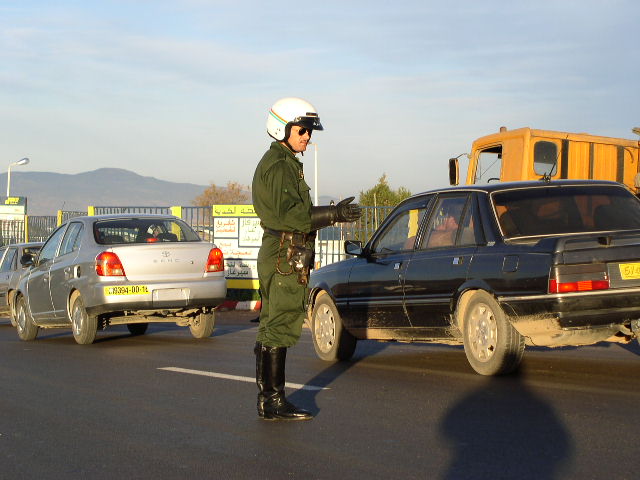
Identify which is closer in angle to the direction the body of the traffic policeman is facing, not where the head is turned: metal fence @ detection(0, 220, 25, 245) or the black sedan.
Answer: the black sedan

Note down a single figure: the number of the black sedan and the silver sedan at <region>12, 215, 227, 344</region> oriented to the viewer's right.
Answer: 0

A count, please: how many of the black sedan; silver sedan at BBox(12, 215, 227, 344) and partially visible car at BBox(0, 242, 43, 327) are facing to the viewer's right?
0

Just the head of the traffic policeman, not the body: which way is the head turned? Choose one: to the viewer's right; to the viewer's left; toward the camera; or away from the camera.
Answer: to the viewer's right

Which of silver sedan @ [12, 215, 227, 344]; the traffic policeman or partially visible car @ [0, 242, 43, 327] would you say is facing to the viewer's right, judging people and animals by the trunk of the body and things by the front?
the traffic policeman

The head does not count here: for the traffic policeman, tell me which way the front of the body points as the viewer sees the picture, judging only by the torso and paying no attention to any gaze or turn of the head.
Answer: to the viewer's right

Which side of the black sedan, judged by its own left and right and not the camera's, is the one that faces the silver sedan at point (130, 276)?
front

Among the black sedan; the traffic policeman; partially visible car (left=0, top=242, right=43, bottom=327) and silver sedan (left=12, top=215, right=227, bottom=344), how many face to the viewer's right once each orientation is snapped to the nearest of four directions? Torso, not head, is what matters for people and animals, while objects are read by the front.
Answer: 1

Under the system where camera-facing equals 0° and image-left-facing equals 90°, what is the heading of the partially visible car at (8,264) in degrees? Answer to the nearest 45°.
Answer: approximately 135°

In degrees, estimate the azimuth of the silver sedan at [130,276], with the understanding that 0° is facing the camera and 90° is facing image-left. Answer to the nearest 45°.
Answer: approximately 135°

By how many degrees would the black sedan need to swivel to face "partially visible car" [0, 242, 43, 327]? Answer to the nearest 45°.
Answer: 0° — it already faces it

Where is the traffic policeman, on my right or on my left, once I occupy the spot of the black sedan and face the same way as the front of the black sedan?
on my left

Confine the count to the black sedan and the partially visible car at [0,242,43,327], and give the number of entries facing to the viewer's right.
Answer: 0

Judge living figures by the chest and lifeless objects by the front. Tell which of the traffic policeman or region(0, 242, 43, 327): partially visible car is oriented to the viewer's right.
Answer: the traffic policeman
